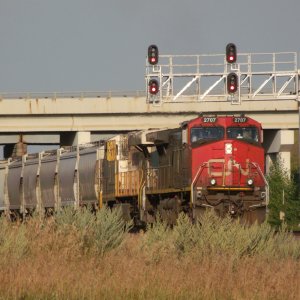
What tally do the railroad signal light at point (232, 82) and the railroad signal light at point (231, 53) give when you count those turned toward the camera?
2

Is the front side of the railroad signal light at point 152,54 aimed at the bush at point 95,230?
yes

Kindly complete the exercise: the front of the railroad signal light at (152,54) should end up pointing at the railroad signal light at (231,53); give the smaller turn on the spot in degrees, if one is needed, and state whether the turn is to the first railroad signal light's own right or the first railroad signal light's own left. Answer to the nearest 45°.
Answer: approximately 90° to the first railroad signal light's own left

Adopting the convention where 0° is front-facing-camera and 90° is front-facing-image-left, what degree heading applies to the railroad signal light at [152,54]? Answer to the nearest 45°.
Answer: approximately 0°

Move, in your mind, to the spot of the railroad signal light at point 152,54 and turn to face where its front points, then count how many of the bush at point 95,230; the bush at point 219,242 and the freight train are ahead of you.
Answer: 3

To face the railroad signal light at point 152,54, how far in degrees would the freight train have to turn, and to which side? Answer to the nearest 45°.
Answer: approximately 135° to its left

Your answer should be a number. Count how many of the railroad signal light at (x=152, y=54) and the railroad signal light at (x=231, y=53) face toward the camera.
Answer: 2

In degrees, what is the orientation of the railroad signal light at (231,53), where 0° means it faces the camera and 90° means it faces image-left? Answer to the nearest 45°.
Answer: approximately 0°
